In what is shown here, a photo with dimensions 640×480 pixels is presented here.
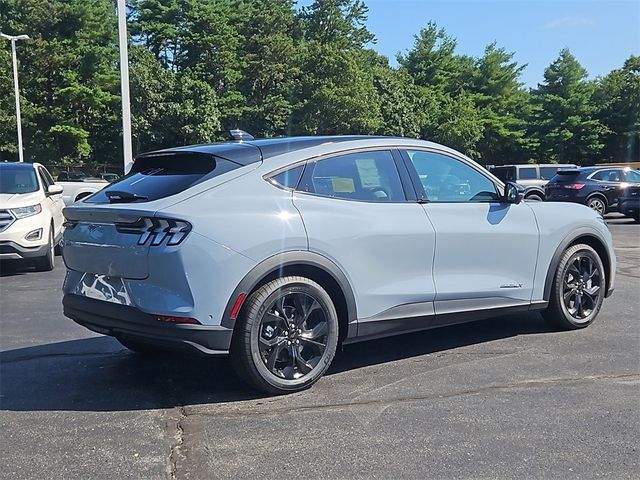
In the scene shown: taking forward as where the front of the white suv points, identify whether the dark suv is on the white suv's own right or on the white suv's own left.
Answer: on the white suv's own left

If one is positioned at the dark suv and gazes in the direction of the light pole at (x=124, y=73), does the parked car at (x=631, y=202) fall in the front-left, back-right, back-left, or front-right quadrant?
back-left

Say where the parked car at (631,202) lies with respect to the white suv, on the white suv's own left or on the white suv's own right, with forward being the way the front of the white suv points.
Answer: on the white suv's own left

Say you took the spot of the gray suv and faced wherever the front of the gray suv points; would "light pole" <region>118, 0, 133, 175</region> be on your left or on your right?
on your left

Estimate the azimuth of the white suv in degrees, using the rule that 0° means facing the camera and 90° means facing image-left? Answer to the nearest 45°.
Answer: approximately 0°

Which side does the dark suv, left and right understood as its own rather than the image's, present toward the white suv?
back

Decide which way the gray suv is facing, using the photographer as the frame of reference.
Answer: facing away from the viewer and to the right of the viewer

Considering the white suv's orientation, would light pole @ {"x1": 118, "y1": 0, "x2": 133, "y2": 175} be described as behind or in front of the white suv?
behind

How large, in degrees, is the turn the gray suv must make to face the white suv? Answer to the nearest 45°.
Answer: approximately 90° to its left

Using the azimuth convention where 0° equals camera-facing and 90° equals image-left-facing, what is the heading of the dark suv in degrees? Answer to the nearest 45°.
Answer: approximately 225°

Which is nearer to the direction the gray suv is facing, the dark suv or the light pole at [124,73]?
the dark suv
